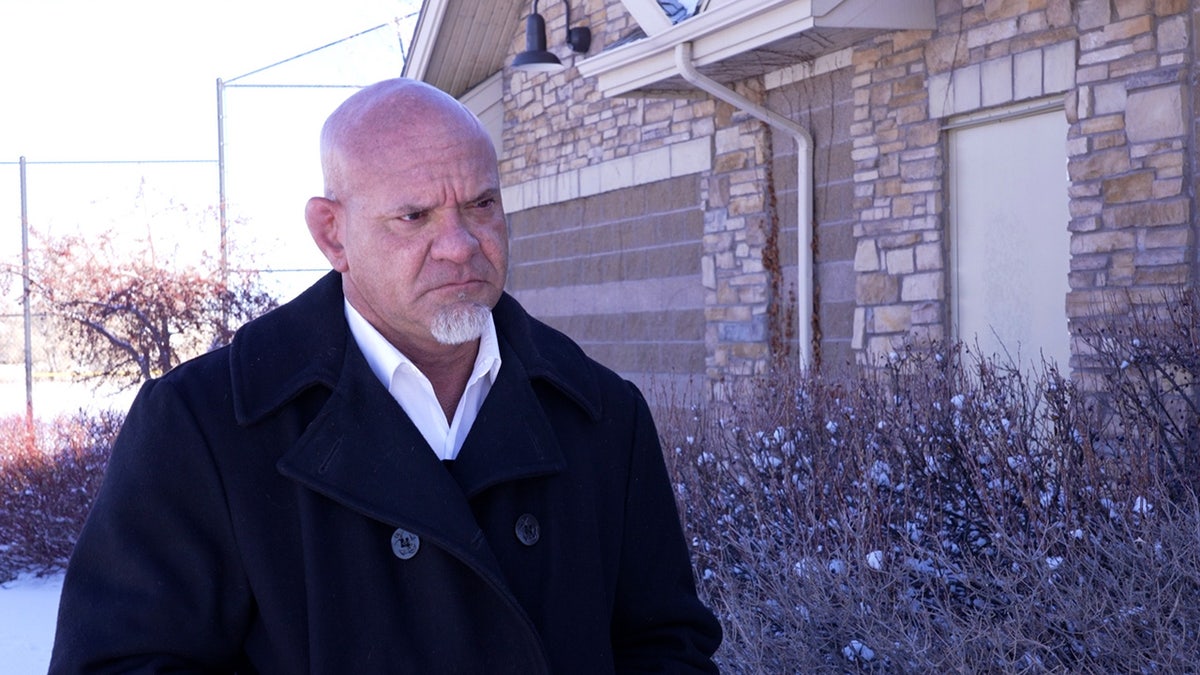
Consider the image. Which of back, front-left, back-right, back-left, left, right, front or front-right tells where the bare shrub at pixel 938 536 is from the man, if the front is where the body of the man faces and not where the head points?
left

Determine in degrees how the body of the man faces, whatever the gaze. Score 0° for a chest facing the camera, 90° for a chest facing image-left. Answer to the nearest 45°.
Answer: approximately 315°

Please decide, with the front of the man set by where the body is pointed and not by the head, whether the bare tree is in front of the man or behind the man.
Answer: behind

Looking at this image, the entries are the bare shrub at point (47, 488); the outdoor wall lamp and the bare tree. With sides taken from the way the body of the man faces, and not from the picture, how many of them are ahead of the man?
0

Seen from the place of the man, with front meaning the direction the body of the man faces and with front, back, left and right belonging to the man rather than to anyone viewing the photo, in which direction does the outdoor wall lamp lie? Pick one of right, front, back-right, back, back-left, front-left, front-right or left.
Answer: back-left

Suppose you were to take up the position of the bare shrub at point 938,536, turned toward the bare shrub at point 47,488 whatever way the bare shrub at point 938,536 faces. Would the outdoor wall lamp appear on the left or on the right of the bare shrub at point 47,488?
right
